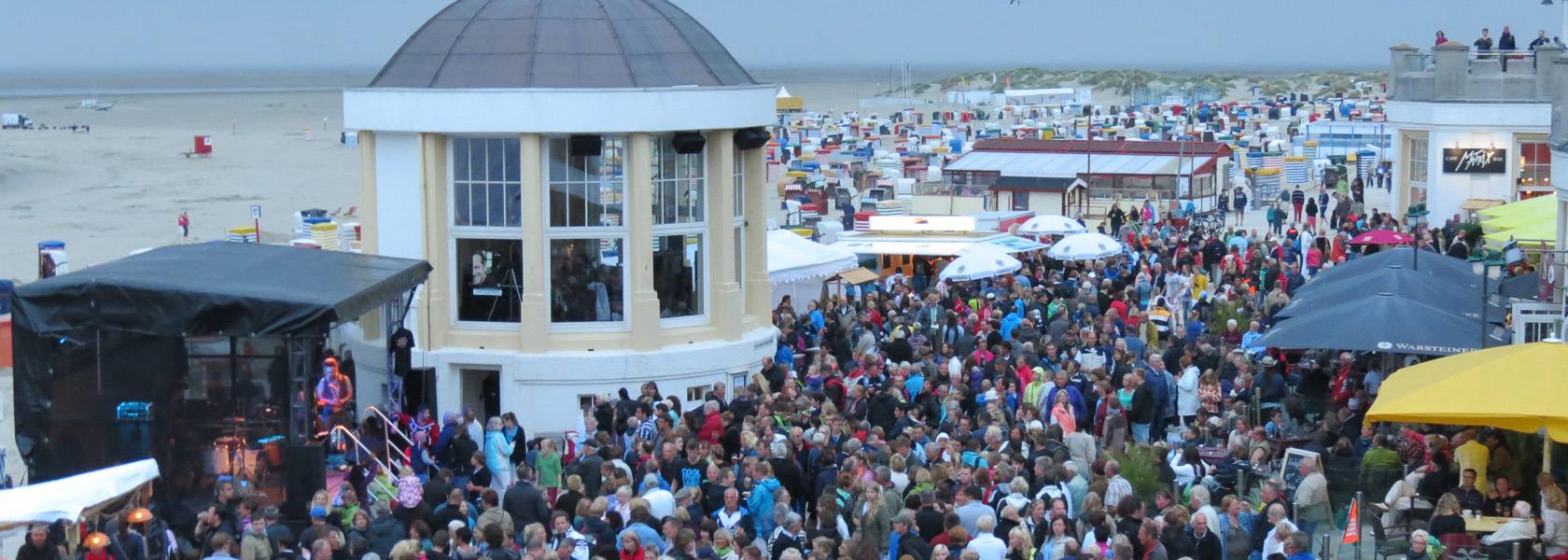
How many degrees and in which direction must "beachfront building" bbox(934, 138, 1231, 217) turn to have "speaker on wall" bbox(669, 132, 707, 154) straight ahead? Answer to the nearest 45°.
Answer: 0° — it already faces it

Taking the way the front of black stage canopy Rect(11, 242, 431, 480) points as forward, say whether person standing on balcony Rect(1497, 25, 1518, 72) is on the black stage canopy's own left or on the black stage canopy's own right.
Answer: on the black stage canopy's own left

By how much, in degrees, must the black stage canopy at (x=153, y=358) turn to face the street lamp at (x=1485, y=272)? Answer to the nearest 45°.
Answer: approximately 45° to its left

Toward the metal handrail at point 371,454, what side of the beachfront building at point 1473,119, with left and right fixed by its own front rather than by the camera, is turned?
front

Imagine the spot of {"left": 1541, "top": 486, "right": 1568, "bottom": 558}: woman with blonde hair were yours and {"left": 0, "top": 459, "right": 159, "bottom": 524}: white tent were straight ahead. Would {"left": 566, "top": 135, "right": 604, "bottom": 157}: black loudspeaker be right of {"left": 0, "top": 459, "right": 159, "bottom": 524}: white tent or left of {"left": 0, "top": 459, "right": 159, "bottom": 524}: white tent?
right

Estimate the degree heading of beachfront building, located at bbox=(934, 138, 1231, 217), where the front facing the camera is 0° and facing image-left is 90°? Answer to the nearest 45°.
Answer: approximately 0°

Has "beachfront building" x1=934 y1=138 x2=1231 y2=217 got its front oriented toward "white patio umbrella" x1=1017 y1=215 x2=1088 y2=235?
yes

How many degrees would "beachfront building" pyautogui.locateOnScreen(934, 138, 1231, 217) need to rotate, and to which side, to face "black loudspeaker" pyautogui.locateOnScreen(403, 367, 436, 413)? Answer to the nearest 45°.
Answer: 0° — it already faces it

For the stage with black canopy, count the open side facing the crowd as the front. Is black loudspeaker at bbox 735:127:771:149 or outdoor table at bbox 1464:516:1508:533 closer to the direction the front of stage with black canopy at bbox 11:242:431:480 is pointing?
the outdoor table

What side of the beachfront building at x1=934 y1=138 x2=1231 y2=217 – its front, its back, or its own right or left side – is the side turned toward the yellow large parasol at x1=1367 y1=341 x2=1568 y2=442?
front

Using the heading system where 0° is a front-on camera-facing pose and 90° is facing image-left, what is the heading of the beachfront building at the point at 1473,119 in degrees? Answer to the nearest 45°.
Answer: approximately 0°

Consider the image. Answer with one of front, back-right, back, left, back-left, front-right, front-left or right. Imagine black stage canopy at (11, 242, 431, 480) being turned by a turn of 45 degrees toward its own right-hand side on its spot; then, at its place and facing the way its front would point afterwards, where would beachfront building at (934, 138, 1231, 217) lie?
back-left

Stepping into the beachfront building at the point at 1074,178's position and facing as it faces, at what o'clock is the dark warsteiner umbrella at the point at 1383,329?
The dark warsteiner umbrella is roughly at 12 o'clock from the beachfront building.
